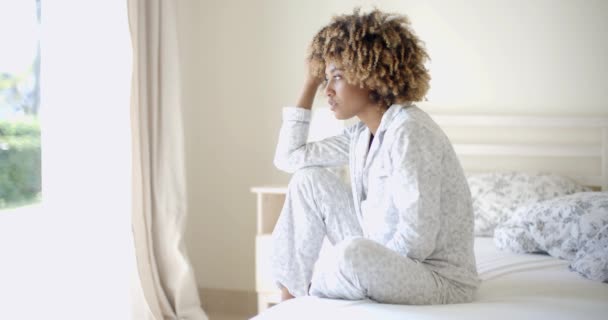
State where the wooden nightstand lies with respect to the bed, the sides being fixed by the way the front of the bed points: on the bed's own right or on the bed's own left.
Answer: on the bed's own right

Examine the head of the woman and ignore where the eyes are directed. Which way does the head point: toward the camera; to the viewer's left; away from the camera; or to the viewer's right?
to the viewer's left

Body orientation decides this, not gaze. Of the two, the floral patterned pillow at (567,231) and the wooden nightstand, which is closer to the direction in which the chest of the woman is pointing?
the wooden nightstand

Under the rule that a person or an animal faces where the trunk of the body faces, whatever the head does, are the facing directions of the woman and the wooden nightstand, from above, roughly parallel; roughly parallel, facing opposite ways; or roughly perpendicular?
roughly perpendicular

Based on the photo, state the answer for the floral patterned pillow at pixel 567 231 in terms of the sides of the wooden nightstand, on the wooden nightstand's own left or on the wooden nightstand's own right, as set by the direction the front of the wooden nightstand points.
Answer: on the wooden nightstand's own left

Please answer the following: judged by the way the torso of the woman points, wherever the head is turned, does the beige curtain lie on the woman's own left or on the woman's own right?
on the woman's own right

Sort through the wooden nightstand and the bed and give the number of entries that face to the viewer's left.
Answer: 0

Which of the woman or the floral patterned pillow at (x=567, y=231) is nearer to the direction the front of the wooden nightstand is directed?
the woman

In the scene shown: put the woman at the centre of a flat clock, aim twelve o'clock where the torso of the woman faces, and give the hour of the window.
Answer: The window is roughly at 1 o'clock from the woman.

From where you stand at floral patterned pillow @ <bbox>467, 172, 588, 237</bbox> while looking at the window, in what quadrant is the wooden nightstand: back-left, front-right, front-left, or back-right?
front-right

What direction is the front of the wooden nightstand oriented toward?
toward the camera

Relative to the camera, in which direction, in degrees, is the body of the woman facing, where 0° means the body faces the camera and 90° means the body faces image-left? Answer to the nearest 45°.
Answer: approximately 90°
